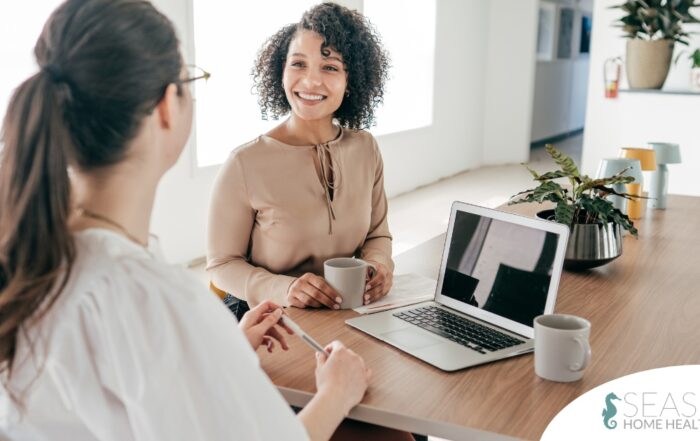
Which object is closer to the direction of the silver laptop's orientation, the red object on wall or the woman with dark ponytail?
the woman with dark ponytail

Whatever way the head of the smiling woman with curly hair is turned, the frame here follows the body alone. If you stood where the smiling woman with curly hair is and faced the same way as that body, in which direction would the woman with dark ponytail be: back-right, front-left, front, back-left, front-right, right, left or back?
front-right

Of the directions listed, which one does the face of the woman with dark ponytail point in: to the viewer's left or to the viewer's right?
to the viewer's right

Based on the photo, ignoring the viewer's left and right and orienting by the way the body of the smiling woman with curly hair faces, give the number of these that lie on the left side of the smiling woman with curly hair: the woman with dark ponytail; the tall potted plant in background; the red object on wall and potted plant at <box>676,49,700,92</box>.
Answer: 3

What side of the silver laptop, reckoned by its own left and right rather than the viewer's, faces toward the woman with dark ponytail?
front

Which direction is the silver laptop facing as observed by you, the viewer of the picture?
facing the viewer and to the left of the viewer

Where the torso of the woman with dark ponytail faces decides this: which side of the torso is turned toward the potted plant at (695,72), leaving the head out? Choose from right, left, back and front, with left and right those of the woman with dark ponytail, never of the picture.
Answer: front

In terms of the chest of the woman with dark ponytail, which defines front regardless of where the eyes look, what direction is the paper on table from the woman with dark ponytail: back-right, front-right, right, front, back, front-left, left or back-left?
front

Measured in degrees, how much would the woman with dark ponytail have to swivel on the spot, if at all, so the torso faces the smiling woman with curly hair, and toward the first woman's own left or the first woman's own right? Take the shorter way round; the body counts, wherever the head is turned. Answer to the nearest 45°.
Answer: approximately 45° to the first woman's own left

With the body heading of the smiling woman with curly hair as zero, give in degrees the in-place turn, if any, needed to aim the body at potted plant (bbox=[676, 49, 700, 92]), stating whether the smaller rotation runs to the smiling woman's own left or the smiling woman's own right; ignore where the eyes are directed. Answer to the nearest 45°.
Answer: approximately 90° to the smiling woman's own left

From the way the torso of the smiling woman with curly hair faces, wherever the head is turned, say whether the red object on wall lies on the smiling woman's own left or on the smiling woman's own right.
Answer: on the smiling woman's own left

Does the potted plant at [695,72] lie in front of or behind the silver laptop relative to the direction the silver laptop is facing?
behind

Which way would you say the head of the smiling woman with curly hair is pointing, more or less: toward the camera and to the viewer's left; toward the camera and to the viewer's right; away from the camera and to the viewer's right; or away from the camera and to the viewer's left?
toward the camera and to the viewer's left

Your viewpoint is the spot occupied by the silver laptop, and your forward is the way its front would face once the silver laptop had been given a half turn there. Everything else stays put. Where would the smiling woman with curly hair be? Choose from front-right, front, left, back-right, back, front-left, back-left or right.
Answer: left

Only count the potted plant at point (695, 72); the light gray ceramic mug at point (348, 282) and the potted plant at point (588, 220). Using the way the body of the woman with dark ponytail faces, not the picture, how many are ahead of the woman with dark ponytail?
3

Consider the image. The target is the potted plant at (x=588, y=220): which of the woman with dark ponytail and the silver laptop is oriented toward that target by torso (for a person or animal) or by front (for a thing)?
the woman with dark ponytail

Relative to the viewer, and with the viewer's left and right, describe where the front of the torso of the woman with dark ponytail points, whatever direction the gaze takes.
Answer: facing away from the viewer and to the right of the viewer

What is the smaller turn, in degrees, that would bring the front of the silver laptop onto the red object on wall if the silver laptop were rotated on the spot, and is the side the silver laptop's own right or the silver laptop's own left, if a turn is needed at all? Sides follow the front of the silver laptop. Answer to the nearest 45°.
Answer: approximately 135° to the silver laptop's own right

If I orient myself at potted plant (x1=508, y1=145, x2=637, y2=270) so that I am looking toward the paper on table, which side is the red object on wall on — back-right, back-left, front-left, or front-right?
back-right
